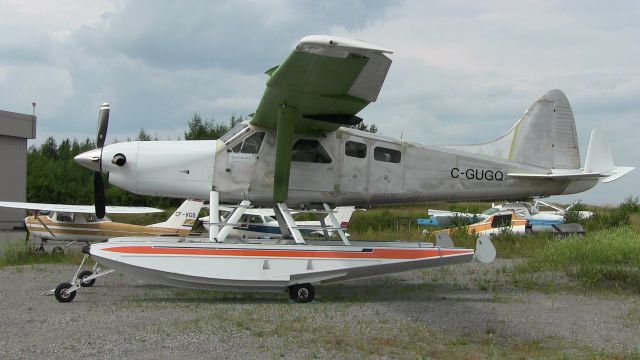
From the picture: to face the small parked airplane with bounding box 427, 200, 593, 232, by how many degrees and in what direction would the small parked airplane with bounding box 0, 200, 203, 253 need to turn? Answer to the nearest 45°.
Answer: approximately 135° to its right

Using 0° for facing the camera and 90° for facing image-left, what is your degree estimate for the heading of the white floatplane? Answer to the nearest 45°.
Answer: approximately 90°

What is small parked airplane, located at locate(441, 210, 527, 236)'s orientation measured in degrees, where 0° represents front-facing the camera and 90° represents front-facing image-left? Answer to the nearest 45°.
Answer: approximately 270°

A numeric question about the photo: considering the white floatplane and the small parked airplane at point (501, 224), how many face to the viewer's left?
1

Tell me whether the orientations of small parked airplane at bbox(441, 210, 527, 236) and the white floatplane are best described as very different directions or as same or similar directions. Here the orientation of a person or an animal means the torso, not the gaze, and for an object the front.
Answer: very different directions

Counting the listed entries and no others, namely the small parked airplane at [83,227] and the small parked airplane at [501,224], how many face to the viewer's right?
1

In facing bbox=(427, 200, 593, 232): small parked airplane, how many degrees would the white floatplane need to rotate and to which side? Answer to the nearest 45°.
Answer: approximately 135° to its right

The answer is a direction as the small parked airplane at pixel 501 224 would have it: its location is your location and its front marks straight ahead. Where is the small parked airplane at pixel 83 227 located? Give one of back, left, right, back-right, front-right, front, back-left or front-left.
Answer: back-right

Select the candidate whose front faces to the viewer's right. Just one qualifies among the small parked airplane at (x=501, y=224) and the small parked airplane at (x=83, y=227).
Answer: the small parked airplane at (x=501, y=224)

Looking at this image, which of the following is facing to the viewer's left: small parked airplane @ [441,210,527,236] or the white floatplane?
the white floatplane

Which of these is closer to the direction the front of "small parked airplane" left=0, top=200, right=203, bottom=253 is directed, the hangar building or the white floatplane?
the hangar building
